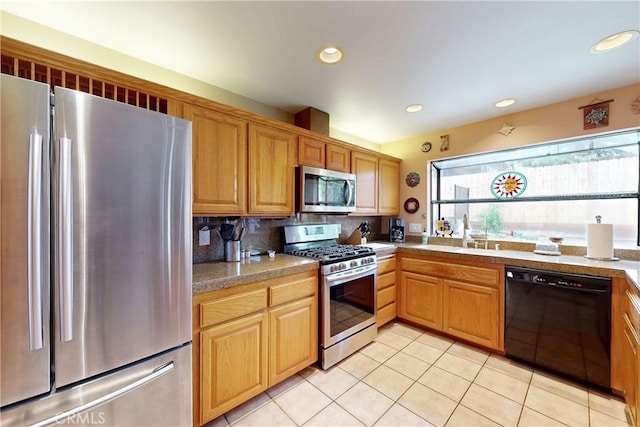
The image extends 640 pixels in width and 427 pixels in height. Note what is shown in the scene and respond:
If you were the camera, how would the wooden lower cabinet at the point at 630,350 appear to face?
facing to the left of the viewer

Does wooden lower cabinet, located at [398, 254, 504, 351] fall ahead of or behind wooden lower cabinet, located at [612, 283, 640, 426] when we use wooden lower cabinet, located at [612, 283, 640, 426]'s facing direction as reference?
ahead

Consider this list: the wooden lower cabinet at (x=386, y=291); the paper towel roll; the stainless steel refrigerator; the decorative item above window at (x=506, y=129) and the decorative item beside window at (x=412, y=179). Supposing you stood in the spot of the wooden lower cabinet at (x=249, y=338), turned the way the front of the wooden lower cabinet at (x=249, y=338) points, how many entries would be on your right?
1

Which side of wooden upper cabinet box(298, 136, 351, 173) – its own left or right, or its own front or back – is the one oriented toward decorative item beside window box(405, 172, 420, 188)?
left

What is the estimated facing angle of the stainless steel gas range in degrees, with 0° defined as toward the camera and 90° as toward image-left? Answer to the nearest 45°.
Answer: approximately 315°

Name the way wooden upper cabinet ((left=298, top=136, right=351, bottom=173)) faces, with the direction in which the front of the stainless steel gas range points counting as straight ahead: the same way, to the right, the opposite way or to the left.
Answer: the same way

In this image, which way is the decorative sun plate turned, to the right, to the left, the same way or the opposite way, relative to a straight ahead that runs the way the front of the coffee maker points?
the same way

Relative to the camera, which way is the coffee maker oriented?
toward the camera

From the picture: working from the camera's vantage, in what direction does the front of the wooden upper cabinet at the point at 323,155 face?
facing the viewer and to the right of the viewer

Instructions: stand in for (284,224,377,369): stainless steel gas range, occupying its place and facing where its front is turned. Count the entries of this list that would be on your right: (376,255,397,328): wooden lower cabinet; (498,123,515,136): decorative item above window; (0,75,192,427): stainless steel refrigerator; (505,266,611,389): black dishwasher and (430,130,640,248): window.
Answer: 1

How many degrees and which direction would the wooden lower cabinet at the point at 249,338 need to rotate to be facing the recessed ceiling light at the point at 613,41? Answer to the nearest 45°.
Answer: approximately 45° to its left

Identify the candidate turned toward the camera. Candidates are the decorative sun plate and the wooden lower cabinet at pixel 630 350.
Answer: the decorative sun plate

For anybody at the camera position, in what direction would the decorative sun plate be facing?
facing the viewer
